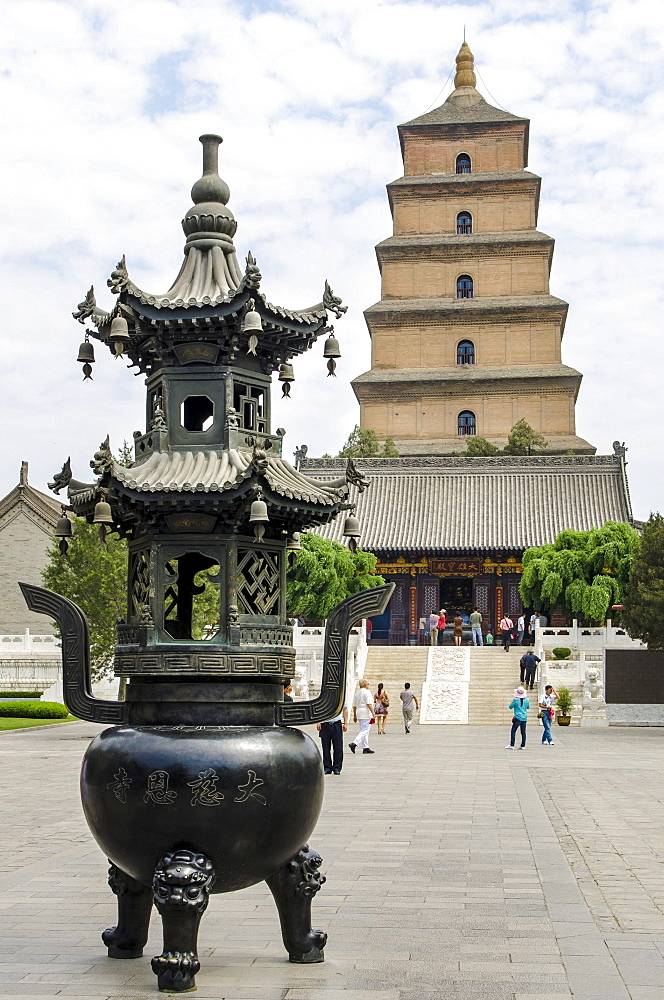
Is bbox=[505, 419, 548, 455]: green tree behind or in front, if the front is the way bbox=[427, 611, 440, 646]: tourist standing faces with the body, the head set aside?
in front

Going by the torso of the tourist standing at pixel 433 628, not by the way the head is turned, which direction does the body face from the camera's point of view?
away from the camera

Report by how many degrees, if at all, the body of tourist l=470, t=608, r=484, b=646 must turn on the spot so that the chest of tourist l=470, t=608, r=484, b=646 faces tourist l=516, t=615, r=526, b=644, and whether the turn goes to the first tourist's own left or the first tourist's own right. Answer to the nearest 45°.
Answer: approximately 45° to the first tourist's own right

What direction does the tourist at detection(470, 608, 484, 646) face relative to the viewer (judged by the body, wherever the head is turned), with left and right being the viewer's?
facing away from the viewer
